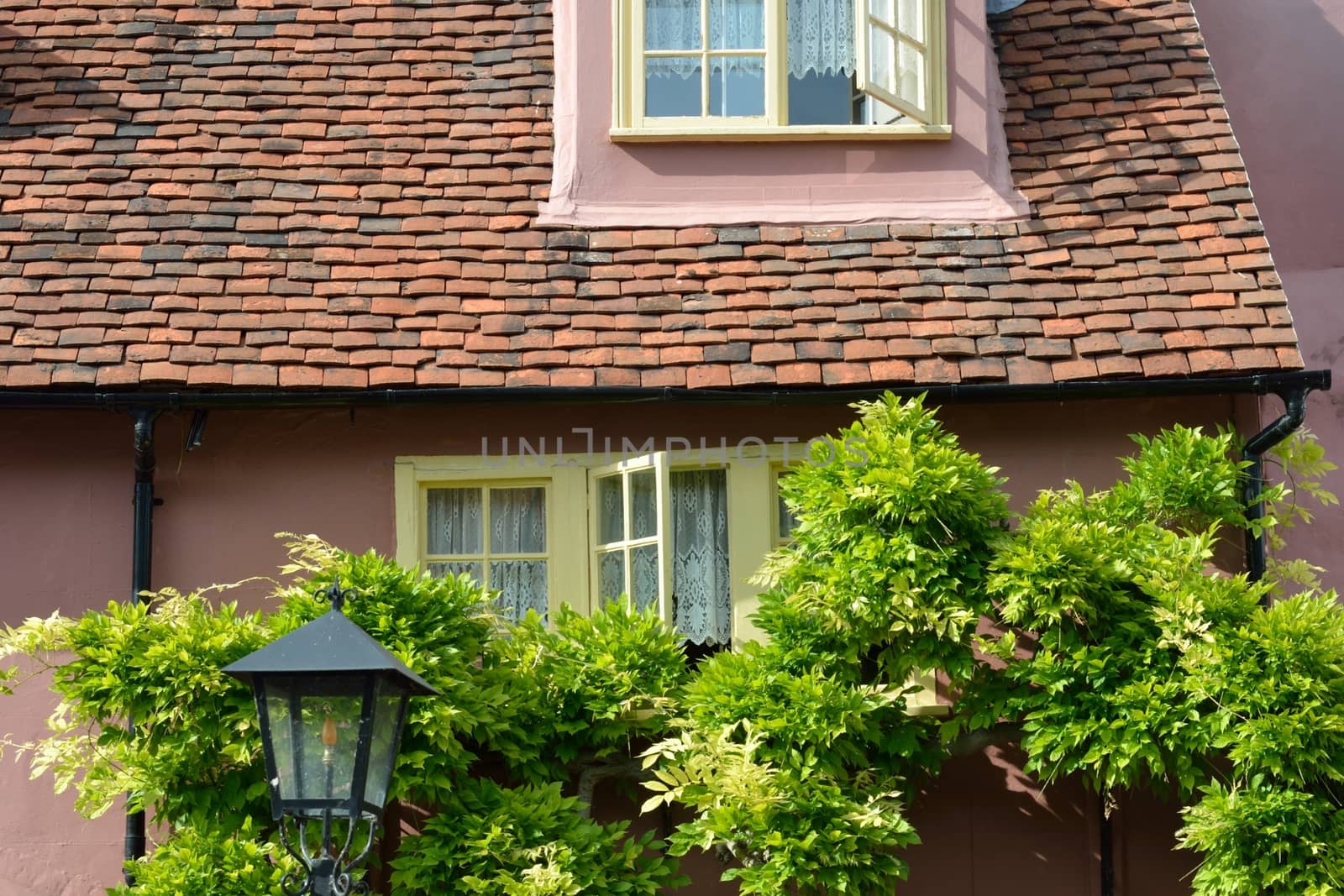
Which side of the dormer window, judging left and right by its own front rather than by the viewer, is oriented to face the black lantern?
front

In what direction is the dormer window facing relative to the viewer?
toward the camera
